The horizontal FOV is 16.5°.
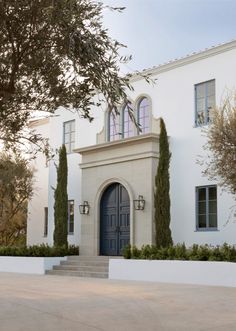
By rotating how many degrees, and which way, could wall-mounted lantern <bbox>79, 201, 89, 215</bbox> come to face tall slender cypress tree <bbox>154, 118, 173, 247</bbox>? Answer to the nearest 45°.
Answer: approximately 90° to its left

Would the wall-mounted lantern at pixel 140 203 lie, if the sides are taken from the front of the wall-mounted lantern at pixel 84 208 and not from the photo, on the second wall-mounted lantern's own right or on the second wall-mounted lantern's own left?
on the second wall-mounted lantern's own left

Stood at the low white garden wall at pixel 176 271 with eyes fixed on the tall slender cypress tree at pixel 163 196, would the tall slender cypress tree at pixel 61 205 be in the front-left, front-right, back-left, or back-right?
front-left

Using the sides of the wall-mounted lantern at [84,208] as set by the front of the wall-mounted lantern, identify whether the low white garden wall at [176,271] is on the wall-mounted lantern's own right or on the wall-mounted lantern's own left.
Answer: on the wall-mounted lantern's own left

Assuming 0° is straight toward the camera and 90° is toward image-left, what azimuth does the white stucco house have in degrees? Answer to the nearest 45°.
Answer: approximately 45°

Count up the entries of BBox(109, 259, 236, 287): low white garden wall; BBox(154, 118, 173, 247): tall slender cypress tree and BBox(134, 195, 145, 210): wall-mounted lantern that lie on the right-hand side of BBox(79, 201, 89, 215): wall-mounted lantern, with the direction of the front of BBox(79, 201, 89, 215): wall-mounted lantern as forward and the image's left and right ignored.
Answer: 0

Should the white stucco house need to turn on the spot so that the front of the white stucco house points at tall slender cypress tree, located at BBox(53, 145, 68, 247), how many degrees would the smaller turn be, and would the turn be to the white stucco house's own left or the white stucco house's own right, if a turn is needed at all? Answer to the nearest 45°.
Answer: approximately 90° to the white stucco house's own right

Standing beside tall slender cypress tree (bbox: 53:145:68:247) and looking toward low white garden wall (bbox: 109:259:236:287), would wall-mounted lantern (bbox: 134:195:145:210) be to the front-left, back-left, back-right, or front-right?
front-left

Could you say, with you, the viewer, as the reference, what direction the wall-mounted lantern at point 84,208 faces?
facing the viewer and to the left of the viewer

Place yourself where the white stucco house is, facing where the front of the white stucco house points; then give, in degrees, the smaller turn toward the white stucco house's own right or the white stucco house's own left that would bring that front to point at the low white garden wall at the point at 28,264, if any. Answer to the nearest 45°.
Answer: approximately 45° to the white stucco house's own right
